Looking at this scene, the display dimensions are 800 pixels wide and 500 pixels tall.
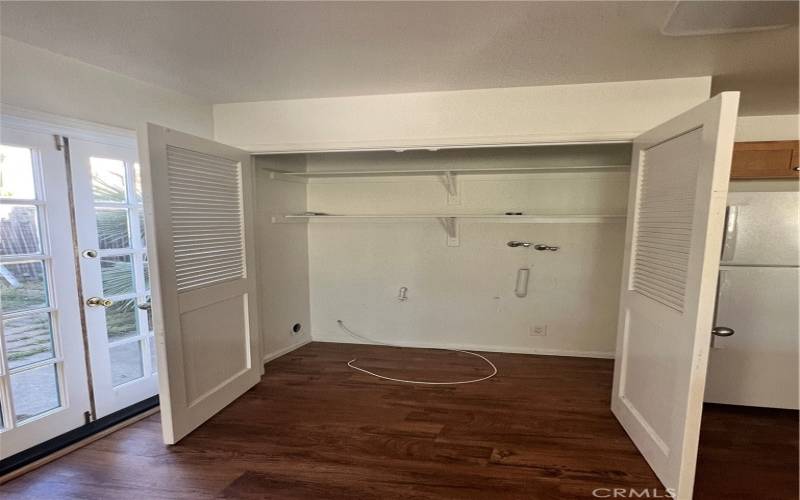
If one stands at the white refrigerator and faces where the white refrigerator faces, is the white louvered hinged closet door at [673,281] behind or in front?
in front

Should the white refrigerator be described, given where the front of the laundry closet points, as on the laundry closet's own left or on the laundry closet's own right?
on the laundry closet's own left

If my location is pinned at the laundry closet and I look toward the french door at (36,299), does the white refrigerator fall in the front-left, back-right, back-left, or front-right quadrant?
back-left

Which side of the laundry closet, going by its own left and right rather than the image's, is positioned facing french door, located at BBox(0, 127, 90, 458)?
right

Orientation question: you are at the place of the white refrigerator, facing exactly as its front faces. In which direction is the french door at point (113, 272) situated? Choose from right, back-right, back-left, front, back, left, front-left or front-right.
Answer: front-right

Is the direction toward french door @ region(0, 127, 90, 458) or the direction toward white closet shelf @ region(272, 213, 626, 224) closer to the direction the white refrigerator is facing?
the french door

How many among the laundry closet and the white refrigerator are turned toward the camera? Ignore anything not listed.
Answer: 2

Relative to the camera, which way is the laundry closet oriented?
toward the camera

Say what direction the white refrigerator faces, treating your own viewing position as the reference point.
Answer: facing the viewer
